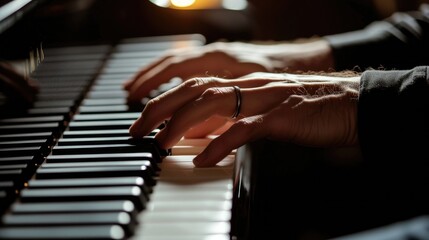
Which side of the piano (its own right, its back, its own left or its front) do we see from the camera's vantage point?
right
